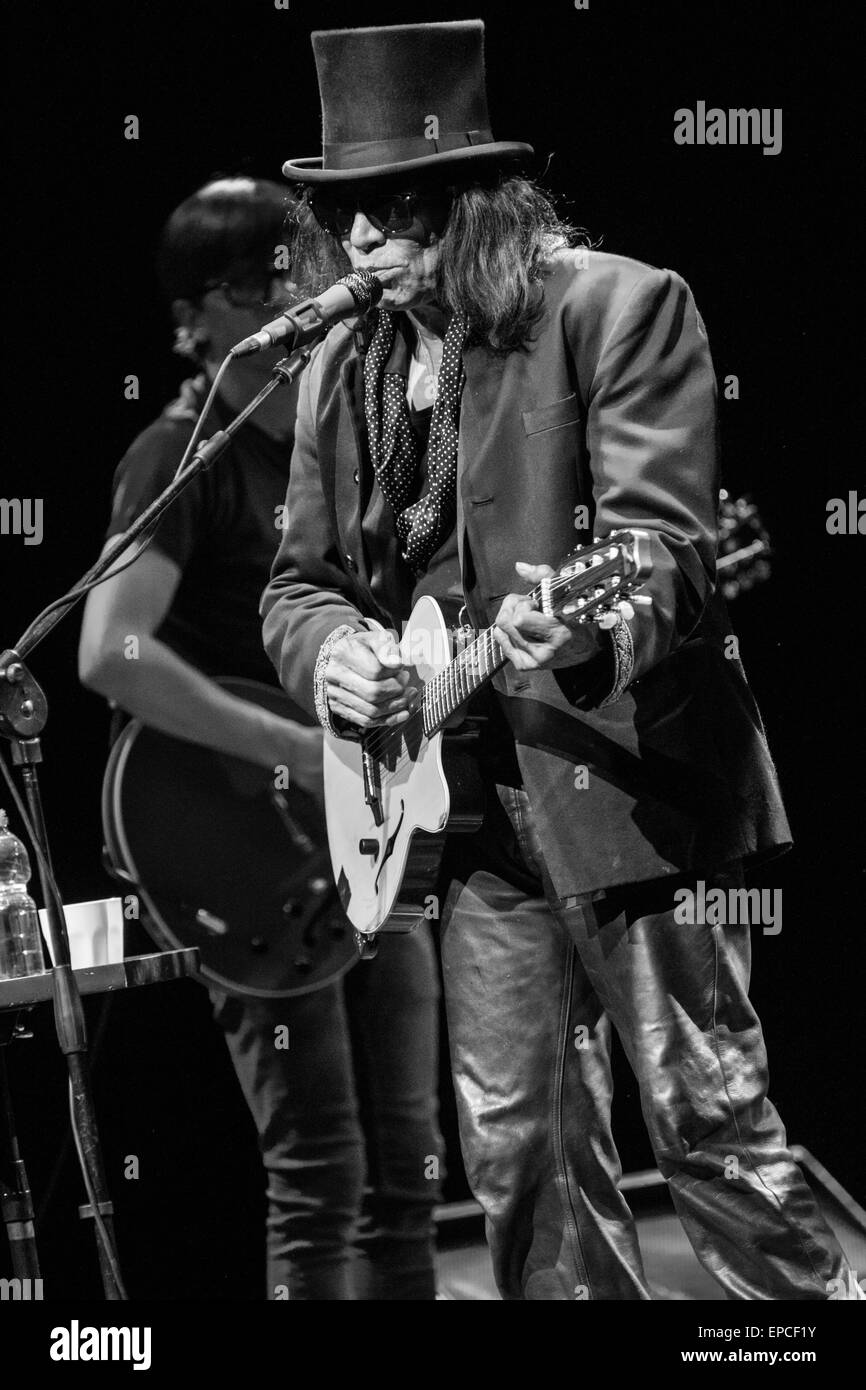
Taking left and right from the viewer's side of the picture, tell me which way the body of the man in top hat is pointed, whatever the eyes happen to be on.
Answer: facing the viewer and to the left of the viewer

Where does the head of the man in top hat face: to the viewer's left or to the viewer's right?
to the viewer's left

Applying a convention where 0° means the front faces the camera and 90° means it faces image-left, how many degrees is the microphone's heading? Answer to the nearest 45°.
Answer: approximately 270°

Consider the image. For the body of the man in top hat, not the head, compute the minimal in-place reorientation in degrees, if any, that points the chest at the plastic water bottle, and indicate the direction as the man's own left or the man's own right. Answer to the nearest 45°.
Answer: approximately 45° to the man's own right

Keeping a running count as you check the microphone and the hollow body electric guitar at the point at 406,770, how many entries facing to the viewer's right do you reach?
1

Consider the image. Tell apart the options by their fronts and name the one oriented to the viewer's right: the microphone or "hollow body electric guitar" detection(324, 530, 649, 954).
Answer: the microphone
